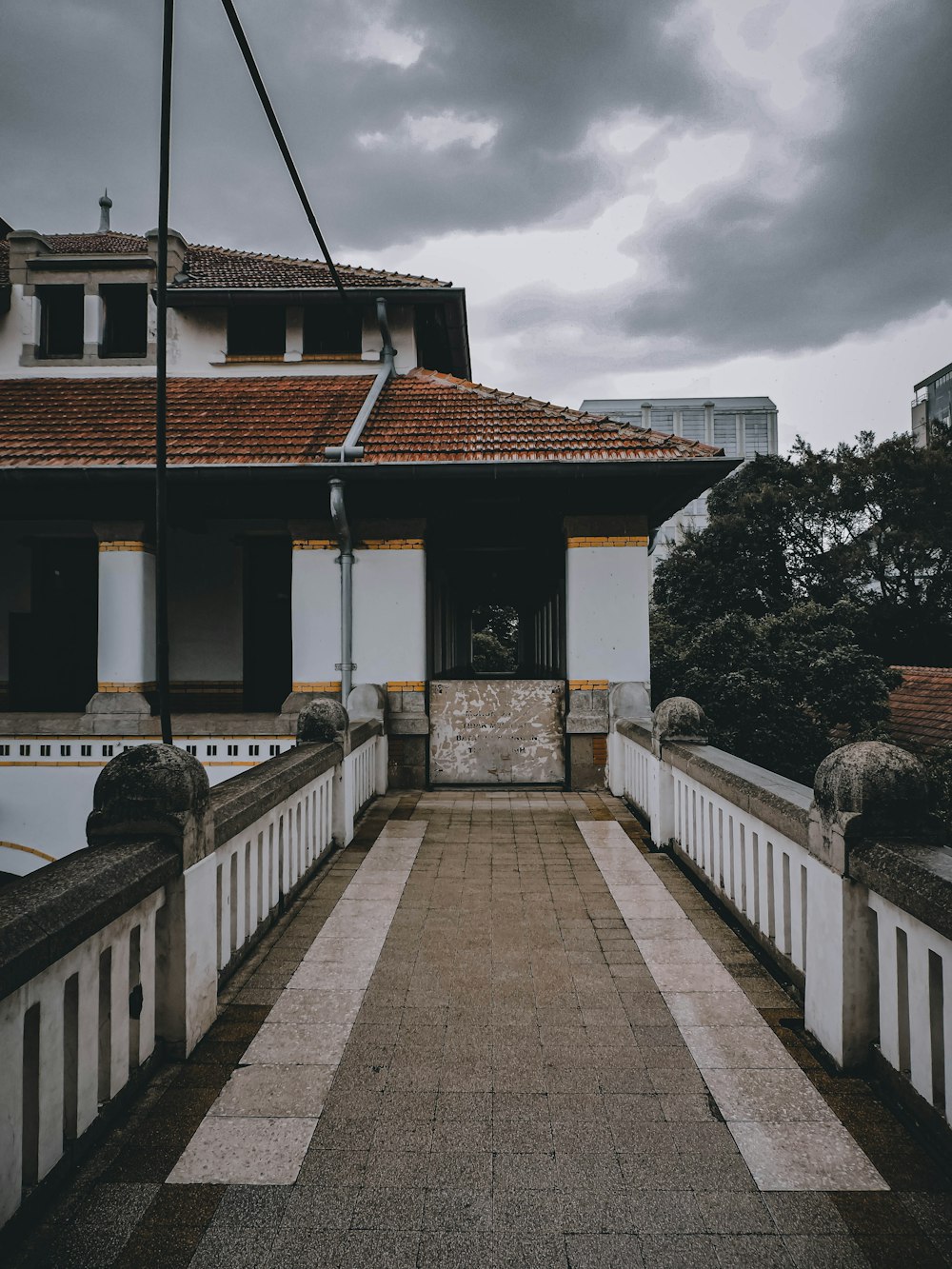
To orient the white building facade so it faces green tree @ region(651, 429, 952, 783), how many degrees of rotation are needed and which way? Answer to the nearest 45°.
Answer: approximately 135° to its left

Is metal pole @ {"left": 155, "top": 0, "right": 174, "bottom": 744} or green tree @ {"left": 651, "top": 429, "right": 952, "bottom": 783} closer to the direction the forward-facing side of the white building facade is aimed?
the metal pole

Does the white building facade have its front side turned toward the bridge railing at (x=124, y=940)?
yes

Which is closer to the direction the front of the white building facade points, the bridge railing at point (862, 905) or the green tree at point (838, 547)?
the bridge railing

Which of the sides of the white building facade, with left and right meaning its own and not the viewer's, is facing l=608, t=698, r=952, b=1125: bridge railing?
front

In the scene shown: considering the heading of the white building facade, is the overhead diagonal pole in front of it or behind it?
in front

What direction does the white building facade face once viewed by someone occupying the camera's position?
facing the viewer

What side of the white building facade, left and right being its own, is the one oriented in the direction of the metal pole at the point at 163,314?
front
